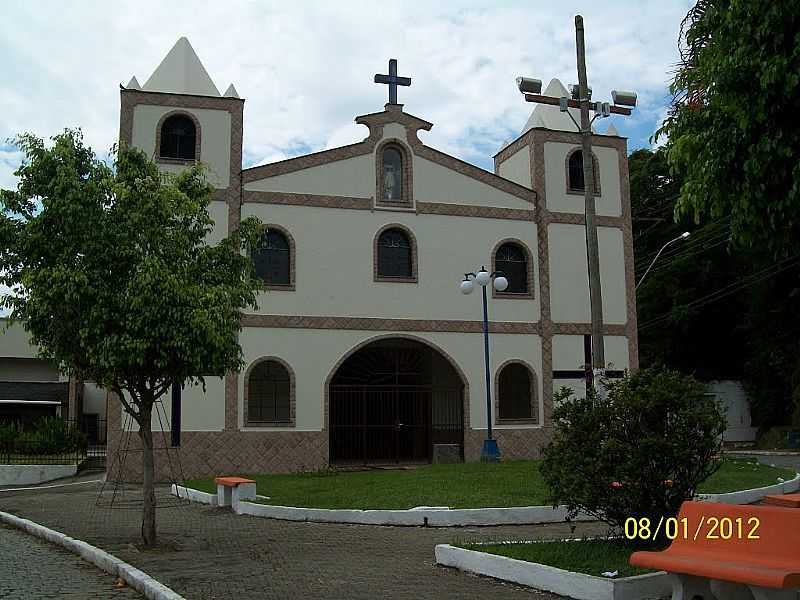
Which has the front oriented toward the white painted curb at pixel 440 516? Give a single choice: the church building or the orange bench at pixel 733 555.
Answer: the church building

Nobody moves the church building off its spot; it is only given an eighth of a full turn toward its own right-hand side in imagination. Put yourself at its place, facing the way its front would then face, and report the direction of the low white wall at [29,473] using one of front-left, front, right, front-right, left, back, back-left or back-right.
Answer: front-right

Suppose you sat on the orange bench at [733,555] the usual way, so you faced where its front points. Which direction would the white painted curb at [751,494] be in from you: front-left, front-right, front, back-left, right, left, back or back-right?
back-right

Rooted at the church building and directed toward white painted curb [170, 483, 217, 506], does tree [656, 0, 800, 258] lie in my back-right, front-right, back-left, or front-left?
front-left

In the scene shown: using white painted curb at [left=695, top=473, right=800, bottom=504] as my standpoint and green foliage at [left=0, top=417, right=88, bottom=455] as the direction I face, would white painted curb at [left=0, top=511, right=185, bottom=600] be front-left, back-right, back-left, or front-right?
front-left

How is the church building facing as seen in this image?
toward the camera

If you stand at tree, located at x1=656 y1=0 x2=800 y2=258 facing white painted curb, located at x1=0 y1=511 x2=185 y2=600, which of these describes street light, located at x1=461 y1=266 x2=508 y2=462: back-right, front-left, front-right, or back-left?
front-right

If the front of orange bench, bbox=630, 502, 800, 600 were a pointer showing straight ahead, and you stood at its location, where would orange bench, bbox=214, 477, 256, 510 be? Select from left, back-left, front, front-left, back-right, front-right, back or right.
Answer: right

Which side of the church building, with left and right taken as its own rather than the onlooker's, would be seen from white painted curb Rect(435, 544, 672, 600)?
front

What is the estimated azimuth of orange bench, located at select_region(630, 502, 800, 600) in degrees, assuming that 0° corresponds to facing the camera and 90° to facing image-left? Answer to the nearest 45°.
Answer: approximately 45°

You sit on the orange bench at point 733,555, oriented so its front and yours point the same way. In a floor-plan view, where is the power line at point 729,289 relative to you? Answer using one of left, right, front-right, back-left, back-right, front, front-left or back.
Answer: back-right

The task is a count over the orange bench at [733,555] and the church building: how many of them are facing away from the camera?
0

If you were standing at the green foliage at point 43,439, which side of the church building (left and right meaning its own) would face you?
right

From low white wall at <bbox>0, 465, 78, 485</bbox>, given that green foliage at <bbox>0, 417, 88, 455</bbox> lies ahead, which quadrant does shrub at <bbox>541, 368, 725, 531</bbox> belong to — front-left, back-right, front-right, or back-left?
back-right
